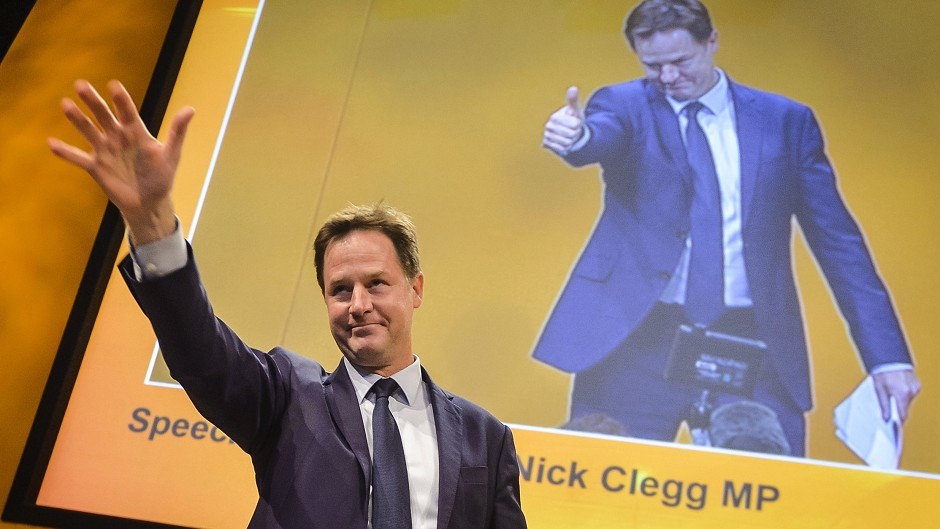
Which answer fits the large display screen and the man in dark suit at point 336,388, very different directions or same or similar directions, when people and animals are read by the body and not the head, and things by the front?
same or similar directions

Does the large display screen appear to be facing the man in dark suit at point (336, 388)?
yes

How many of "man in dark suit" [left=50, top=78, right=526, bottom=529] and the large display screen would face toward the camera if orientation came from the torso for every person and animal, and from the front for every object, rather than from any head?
2

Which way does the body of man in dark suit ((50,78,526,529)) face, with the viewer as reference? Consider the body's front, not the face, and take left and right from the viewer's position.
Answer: facing the viewer

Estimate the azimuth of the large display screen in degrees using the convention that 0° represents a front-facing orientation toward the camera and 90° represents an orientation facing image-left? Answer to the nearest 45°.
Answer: approximately 0°

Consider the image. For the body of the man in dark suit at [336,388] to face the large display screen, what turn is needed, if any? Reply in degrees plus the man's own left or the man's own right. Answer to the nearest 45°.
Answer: approximately 180°
